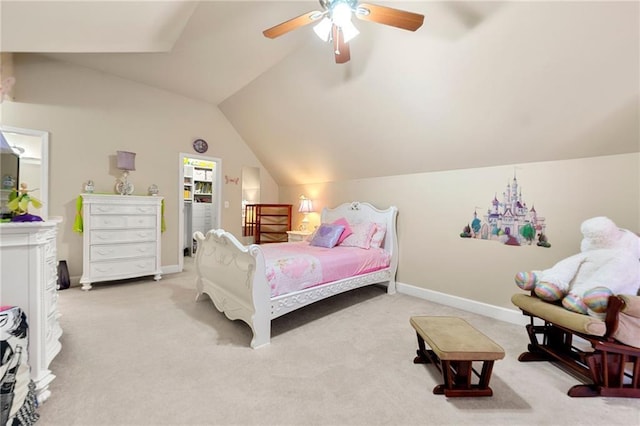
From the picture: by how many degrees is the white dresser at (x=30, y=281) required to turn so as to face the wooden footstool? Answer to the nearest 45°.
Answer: approximately 45° to its right

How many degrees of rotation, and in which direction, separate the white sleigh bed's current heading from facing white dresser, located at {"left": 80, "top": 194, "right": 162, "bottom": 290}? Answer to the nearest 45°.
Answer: approximately 90° to its right

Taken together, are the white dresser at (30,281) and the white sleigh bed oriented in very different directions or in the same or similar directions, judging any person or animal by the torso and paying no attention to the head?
very different directions

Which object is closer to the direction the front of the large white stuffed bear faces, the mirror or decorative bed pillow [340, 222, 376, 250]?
the mirror

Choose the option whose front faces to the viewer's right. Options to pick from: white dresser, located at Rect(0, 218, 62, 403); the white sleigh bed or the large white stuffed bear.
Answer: the white dresser

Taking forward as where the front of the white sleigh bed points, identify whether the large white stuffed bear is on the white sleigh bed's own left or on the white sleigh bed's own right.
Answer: on the white sleigh bed's own left

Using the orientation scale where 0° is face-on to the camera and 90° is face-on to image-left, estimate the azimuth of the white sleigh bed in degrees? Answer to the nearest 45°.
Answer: approximately 45°

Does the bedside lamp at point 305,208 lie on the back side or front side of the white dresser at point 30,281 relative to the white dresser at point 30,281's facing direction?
on the front side

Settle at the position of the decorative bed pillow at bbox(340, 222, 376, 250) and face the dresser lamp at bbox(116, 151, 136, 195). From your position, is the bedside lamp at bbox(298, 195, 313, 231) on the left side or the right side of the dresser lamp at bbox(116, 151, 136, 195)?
right

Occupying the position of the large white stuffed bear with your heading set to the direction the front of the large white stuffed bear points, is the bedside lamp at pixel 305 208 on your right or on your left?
on your right

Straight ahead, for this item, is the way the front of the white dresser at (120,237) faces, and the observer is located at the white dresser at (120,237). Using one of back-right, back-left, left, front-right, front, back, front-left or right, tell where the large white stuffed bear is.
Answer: front

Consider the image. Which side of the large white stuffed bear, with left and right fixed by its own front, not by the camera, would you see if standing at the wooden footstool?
front

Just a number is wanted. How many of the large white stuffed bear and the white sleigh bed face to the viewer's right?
0

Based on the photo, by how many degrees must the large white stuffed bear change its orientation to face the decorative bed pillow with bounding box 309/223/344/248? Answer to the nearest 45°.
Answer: approximately 45° to its right

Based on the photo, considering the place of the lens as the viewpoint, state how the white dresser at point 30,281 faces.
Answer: facing to the right of the viewer

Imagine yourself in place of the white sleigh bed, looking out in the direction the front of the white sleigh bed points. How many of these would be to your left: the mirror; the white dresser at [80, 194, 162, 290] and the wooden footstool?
1

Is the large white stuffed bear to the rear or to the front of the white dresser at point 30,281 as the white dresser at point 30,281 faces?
to the front
